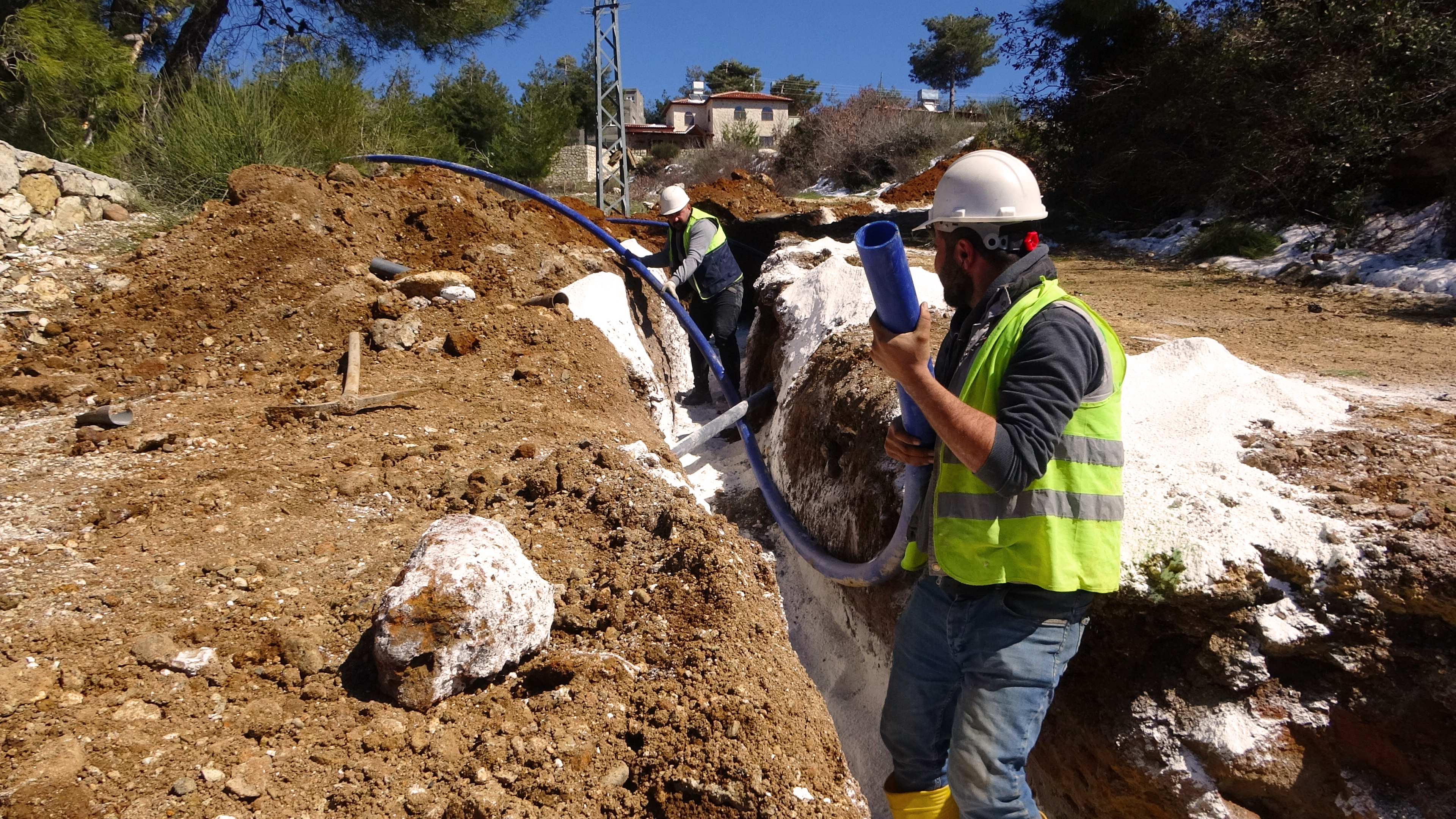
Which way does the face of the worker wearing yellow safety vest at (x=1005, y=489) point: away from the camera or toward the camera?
away from the camera

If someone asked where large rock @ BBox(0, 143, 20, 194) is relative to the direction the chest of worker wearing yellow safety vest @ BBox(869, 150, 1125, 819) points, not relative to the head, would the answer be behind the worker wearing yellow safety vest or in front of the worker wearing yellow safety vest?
in front

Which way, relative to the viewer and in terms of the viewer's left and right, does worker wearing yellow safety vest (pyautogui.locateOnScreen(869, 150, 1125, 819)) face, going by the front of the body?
facing to the left of the viewer

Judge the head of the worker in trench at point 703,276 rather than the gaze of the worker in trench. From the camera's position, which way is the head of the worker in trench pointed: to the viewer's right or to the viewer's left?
to the viewer's left

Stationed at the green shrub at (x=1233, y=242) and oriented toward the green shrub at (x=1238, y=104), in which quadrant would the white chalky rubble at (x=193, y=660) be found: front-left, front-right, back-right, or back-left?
back-left

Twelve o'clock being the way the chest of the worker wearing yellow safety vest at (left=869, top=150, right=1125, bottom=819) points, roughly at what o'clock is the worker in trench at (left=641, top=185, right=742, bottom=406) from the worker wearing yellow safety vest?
The worker in trench is roughly at 2 o'clock from the worker wearing yellow safety vest.

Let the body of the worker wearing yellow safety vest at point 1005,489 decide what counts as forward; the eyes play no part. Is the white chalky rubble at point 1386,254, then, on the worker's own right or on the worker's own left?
on the worker's own right

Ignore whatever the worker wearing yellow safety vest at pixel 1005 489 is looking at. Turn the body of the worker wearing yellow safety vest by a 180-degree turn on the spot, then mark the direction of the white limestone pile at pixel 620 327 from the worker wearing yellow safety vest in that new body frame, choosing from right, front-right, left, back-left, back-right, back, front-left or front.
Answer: back-left

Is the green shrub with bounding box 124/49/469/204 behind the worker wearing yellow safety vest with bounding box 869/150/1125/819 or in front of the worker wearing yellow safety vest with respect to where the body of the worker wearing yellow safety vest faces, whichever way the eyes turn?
in front

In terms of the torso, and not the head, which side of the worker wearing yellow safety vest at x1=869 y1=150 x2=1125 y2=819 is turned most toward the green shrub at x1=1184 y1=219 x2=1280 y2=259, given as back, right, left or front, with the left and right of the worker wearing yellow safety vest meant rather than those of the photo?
right

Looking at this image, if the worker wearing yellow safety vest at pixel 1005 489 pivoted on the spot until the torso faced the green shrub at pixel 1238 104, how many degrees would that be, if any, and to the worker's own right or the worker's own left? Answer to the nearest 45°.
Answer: approximately 90° to the worker's own right
